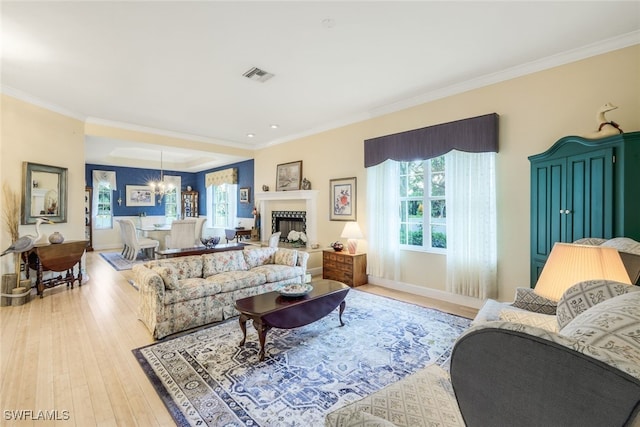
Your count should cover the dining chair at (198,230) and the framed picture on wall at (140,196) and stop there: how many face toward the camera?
1

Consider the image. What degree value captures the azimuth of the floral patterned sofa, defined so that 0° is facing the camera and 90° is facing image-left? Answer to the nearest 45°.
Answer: approximately 315°

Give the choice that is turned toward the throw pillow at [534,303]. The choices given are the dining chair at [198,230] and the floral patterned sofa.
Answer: the floral patterned sofa

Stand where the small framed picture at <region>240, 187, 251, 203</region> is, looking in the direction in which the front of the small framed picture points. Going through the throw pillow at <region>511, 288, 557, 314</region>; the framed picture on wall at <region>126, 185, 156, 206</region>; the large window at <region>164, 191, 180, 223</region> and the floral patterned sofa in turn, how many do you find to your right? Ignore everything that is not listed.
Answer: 2

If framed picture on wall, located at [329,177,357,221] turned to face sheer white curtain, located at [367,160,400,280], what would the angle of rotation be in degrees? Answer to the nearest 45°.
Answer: approximately 90° to its left

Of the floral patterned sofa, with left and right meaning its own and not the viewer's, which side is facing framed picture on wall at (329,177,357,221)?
left

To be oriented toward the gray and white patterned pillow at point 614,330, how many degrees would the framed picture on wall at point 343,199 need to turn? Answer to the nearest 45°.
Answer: approximately 45° to its left

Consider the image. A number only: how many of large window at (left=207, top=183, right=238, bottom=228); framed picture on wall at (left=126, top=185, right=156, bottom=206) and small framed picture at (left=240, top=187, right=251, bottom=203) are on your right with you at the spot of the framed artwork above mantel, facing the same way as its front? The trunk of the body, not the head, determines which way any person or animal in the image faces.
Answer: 3

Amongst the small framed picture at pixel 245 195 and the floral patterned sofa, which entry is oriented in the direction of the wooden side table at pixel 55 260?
the small framed picture

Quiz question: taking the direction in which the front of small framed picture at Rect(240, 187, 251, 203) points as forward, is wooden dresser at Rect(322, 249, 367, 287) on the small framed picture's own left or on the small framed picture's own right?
on the small framed picture's own left

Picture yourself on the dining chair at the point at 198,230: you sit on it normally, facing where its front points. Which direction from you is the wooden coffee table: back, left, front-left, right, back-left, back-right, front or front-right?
left

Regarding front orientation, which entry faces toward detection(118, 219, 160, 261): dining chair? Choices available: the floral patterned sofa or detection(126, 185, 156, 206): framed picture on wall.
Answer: the framed picture on wall

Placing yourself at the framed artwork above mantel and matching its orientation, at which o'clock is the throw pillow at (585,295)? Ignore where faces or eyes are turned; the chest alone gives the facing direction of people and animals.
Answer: The throw pillow is roughly at 10 o'clock from the framed artwork above mantel.

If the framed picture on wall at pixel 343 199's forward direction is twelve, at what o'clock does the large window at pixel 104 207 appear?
The large window is roughly at 2 o'clock from the framed picture on wall.

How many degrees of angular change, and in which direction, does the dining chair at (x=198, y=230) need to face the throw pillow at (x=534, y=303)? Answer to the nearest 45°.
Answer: approximately 135° to its left
